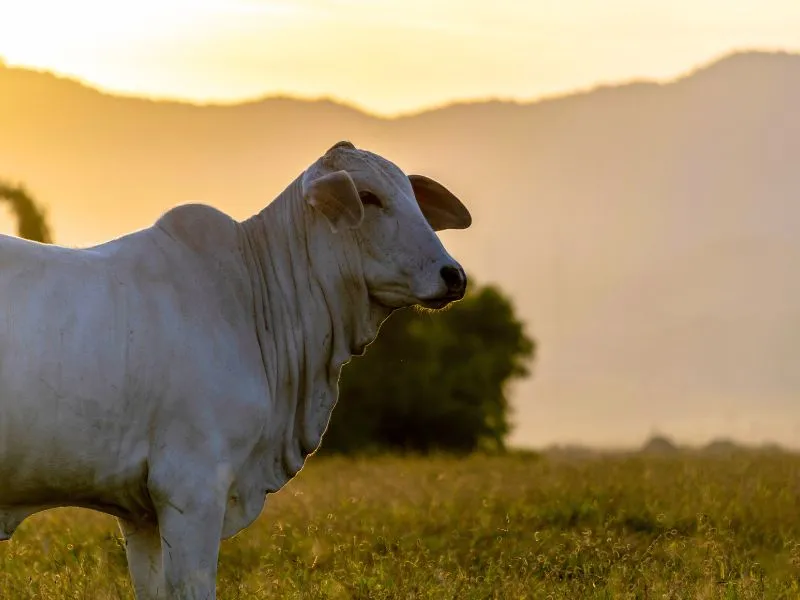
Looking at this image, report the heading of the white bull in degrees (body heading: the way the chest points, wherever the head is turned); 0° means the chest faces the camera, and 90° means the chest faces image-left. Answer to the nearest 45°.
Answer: approximately 270°
